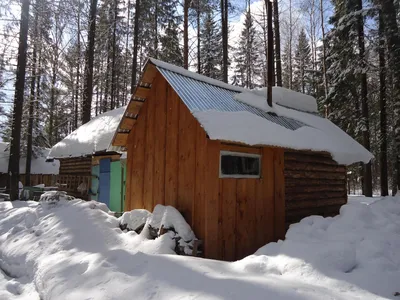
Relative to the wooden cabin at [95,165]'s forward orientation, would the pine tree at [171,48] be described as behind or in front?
behind

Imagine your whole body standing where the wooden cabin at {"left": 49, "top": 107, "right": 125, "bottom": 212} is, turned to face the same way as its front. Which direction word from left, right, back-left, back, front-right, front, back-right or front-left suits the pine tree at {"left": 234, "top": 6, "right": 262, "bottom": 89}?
back

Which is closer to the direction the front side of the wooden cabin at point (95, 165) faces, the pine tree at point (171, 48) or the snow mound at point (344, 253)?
the snow mound

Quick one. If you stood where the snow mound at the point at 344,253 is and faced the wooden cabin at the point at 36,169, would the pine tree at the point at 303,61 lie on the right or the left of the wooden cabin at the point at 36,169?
right

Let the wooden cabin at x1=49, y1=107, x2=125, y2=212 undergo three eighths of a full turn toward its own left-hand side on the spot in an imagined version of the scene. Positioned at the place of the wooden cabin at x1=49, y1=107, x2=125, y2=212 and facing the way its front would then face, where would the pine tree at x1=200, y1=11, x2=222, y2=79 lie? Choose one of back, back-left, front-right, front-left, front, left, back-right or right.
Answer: front-left

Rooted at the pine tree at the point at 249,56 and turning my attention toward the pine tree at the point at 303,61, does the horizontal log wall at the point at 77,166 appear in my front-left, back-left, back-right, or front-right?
back-right

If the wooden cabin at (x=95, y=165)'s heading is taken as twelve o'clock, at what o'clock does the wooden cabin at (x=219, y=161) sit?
the wooden cabin at (x=219, y=161) is roughly at 10 o'clock from the wooden cabin at (x=95, y=165).

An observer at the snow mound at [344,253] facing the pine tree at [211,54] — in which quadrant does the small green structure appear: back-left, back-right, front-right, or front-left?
front-left

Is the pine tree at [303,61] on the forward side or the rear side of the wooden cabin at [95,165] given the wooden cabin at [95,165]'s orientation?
on the rear side

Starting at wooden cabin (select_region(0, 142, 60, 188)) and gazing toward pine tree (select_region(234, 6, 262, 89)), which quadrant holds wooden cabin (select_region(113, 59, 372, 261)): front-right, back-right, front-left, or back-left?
front-right

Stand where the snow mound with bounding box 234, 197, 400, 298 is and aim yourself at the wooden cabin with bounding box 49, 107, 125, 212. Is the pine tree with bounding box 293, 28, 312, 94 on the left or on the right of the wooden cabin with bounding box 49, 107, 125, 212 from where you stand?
right

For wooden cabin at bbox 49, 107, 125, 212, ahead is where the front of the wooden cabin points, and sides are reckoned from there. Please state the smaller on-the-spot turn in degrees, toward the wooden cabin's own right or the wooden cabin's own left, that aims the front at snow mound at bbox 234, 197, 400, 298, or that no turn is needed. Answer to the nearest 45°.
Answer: approximately 45° to the wooden cabin's own left

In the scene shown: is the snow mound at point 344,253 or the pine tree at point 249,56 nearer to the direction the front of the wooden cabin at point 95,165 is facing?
the snow mound

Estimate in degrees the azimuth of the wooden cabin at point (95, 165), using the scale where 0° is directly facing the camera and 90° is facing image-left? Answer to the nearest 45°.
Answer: approximately 45°
